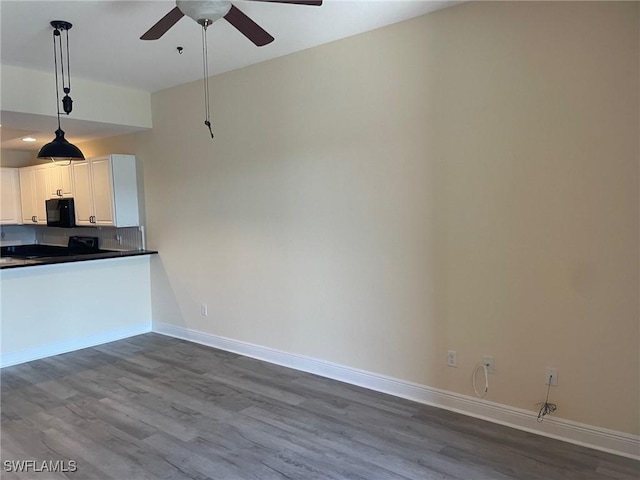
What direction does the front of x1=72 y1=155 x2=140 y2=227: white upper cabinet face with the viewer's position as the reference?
facing the viewer and to the left of the viewer

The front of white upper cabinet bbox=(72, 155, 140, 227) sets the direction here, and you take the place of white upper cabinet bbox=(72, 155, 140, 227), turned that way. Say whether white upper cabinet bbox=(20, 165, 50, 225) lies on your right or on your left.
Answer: on your right

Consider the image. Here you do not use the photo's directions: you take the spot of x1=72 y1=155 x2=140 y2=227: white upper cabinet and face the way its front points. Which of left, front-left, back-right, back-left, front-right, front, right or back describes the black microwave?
right

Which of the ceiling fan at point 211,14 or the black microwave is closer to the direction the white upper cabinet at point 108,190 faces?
the ceiling fan

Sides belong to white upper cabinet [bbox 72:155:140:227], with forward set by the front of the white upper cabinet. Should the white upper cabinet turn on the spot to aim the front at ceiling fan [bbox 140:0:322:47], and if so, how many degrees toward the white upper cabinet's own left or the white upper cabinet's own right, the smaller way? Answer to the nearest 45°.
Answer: approximately 45° to the white upper cabinet's own left
